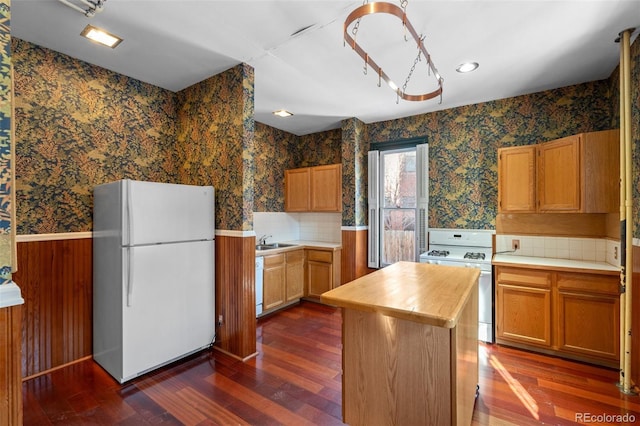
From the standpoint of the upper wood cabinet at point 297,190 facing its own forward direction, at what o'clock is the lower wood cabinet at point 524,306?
The lower wood cabinet is roughly at 9 o'clock from the upper wood cabinet.

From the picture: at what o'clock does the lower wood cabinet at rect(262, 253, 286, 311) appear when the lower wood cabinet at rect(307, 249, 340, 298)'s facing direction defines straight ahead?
the lower wood cabinet at rect(262, 253, 286, 311) is roughly at 2 o'clock from the lower wood cabinet at rect(307, 249, 340, 298).

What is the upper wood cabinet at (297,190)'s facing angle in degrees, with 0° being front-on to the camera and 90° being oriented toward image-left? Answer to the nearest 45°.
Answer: approximately 45°

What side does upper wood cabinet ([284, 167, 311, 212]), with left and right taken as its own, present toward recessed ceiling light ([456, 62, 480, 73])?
left

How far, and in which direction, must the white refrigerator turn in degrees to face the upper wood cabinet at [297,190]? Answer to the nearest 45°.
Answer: approximately 90° to its left

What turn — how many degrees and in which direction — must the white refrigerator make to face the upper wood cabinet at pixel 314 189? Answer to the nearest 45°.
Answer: approximately 90° to its left

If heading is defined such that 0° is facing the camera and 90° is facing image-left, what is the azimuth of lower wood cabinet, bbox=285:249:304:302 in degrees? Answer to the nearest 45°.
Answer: approximately 315°

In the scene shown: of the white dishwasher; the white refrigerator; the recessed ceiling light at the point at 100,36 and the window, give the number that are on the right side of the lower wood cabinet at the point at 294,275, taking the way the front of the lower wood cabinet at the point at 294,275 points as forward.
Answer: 3
